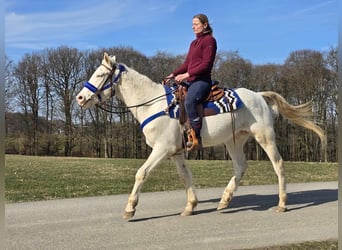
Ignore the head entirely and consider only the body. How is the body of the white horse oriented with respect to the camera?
to the viewer's left

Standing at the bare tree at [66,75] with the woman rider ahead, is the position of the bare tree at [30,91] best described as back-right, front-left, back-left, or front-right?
back-right

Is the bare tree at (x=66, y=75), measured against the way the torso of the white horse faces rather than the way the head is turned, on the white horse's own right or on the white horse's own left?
on the white horse's own right

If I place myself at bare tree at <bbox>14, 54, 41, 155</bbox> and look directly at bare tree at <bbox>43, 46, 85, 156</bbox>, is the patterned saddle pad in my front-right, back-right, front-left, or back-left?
front-right

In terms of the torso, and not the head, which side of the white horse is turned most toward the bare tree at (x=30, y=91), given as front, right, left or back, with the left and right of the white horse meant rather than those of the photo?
right
